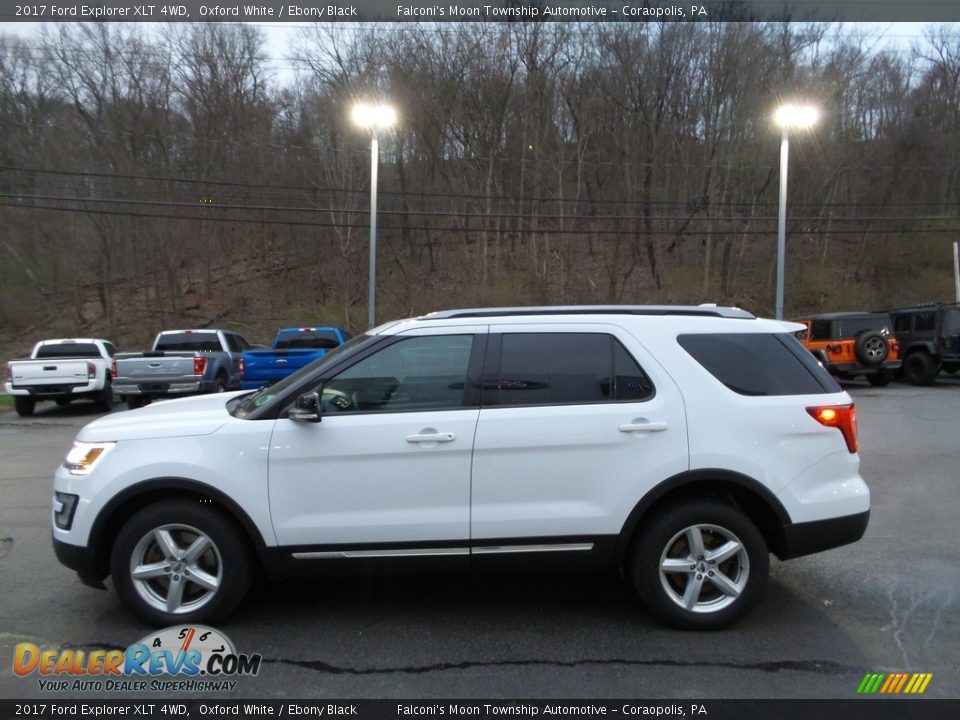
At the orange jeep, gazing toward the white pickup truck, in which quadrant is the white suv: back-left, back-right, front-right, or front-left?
front-left

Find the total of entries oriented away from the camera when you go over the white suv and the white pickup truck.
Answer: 1

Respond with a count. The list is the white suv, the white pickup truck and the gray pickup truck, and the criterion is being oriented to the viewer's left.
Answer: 1

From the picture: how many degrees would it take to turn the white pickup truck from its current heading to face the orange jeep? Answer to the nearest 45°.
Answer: approximately 90° to its right

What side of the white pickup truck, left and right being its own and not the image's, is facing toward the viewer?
back

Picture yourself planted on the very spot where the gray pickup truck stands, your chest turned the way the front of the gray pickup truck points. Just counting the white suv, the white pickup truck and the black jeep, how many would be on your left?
1

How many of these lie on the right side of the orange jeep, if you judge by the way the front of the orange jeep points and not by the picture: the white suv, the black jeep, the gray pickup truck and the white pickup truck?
1

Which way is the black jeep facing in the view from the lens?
facing away from the viewer and to the left of the viewer

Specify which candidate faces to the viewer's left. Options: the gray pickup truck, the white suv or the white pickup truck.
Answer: the white suv

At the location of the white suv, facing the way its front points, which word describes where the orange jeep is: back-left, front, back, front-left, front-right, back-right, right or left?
back-right

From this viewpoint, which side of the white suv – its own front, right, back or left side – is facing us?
left

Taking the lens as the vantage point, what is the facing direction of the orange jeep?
facing away from the viewer and to the left of the viewer

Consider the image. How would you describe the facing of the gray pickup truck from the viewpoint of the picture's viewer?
facing away from the viewer and to the right of the viewer

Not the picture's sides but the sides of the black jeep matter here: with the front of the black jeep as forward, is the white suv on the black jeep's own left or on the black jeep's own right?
on the black jeep's own left

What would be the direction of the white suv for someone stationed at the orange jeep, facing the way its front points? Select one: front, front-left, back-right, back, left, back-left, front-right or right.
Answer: back-left

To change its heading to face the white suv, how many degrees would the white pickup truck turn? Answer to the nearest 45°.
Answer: approximately 180°
